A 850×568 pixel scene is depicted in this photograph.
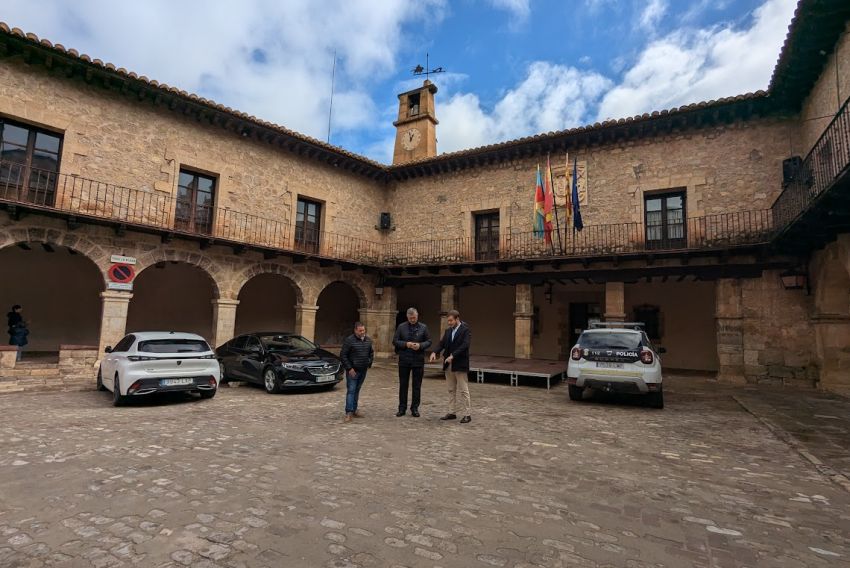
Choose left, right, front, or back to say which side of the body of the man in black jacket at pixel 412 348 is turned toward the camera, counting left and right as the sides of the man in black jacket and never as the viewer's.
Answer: front

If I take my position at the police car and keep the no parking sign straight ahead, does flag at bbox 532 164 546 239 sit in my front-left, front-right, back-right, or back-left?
front-right

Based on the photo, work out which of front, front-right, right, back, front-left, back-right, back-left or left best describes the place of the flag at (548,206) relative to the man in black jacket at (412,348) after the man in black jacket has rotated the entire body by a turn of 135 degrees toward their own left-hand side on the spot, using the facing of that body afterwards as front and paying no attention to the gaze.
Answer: front

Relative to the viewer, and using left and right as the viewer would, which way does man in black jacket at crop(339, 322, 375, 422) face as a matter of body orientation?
facing the viewer and to the right of the viewer

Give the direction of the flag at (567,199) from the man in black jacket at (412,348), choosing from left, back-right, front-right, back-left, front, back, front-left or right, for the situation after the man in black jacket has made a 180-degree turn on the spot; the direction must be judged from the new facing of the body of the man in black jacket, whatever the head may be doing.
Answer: front-right

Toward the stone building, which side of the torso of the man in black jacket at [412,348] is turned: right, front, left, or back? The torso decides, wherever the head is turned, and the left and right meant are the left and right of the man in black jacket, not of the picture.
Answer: back

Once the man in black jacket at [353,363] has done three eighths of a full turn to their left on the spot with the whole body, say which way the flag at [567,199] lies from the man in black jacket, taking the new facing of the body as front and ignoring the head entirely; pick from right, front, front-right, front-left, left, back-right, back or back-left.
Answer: front-right

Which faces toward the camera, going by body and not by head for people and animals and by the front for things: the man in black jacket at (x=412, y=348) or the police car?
the man in black jacket

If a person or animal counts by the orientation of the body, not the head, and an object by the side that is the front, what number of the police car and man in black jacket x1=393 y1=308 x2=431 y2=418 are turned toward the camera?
1

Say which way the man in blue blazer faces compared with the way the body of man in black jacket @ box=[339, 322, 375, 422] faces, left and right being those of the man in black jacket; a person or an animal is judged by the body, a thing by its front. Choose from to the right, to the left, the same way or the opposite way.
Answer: to the right

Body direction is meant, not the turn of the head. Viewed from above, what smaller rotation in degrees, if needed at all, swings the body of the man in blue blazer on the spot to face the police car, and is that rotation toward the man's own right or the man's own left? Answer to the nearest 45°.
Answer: approximately 180°

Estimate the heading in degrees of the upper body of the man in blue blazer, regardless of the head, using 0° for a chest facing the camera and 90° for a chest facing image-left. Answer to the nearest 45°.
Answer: approximately 45°

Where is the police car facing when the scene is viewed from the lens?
facing away from the viewer
